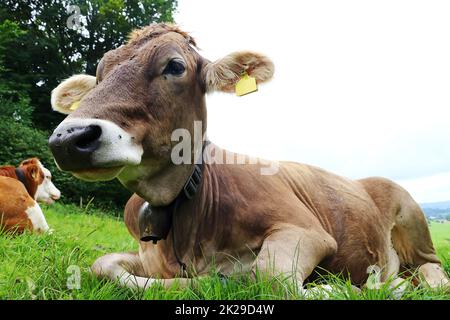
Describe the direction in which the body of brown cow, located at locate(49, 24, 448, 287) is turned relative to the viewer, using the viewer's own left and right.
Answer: facing the viewer and to the left of the viewer

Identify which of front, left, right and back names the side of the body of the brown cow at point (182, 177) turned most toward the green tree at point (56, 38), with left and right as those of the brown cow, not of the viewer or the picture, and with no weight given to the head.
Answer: right

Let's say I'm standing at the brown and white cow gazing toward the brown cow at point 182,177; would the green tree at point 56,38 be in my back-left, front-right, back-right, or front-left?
back-left

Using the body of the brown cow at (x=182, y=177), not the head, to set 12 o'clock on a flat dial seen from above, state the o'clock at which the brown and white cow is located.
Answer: The brown and white cow is roughly at 3 o'clock from the brown cow.
